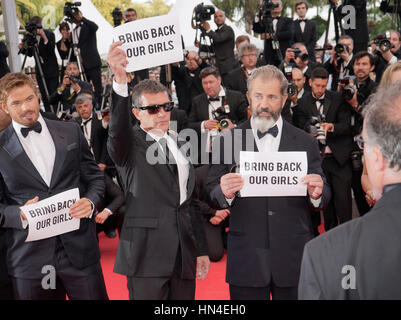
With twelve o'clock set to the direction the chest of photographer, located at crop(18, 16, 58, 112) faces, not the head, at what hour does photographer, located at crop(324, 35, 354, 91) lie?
photographer, located at crop(324, 35, 354, 91) is roughly at 9 o'clock from photographer, located at crop(18, 16, 58, 112).

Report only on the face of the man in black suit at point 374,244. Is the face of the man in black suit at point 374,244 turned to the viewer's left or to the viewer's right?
to the viewer's left

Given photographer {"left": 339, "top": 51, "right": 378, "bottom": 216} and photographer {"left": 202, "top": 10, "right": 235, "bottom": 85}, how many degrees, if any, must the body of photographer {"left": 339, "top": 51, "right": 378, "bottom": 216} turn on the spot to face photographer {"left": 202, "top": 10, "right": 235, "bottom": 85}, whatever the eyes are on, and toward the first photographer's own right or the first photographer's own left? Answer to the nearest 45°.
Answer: approximately 90° to the first photographer's own right

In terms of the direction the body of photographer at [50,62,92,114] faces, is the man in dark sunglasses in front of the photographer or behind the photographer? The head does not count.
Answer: in front

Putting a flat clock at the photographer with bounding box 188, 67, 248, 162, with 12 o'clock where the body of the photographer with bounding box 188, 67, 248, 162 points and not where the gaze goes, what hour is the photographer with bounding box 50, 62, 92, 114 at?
the photographer with bounding box 50, 62, 92, 114 is roughly at 4 o'clock from the photographer with bounding box 188, 67, 248, 162.

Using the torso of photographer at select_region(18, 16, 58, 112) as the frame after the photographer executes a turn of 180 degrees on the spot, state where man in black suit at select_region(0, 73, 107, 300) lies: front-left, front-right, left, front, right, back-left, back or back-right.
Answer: back-right

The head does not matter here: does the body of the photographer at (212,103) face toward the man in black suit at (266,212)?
yes
